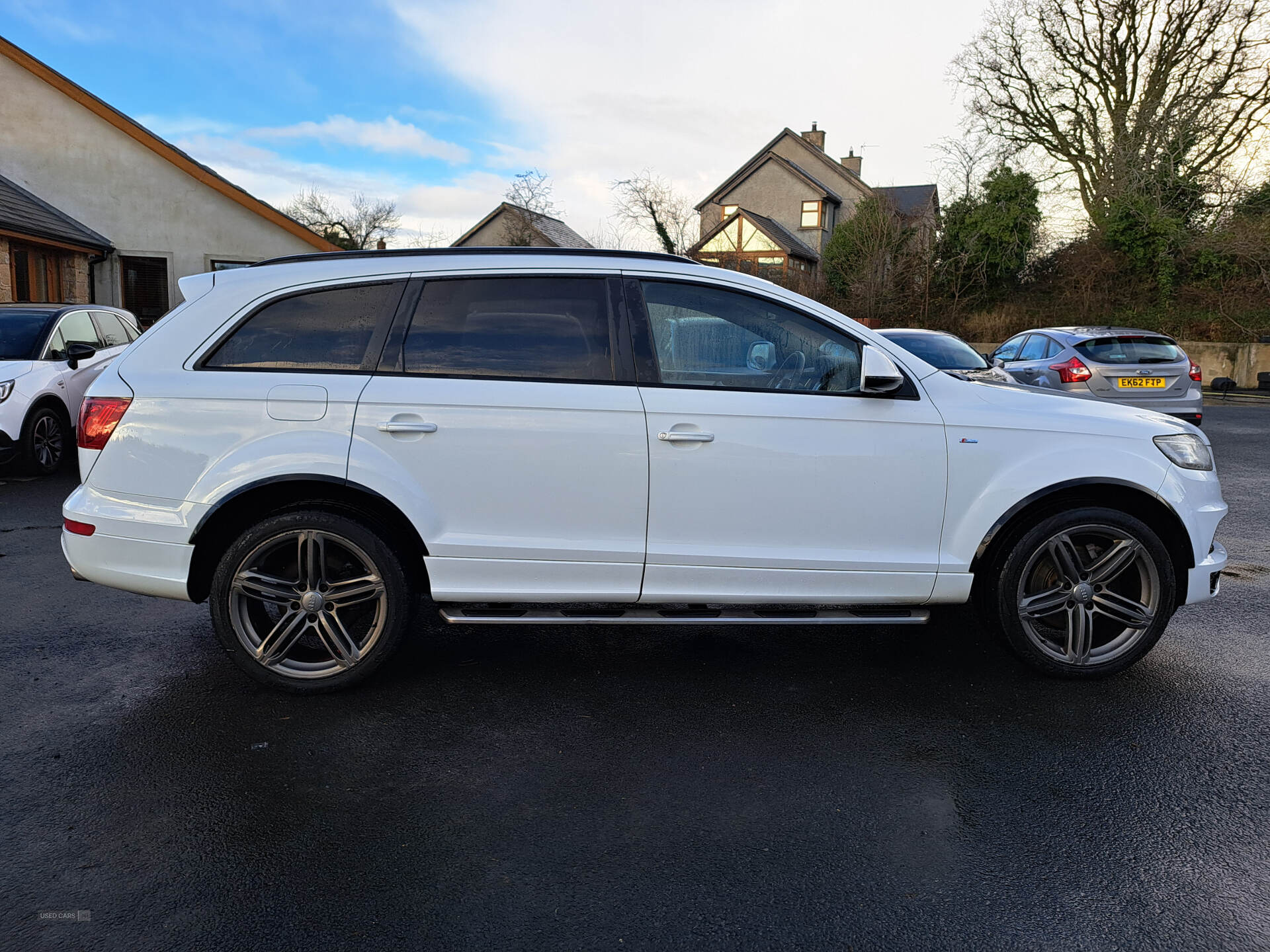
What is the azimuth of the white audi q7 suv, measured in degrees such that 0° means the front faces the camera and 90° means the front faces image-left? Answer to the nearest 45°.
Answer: approximately 270°

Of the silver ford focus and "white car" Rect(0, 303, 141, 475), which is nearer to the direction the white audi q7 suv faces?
the silver ford focus

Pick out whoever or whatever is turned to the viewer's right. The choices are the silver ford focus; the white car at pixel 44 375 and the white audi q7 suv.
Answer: the white audi q7 suv

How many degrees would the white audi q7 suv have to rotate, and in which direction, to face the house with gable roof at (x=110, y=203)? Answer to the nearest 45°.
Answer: approximately 135° to its left

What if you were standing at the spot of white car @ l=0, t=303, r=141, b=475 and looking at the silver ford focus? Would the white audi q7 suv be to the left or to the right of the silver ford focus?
right

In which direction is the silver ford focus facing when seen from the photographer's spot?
facing away from the viewer and to the left of the viewer

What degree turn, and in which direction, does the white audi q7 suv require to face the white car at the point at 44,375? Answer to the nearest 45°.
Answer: approximately 135° to its left

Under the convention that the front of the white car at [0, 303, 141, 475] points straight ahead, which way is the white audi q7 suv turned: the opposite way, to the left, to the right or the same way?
to the left

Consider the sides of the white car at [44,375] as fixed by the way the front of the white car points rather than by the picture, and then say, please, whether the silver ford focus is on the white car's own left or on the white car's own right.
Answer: on the white car's own left

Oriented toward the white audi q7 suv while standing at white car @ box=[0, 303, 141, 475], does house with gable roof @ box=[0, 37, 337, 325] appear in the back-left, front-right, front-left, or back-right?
back-left

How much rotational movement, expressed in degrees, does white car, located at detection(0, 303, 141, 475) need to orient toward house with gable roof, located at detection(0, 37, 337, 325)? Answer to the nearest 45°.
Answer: approximately 135° to its right
